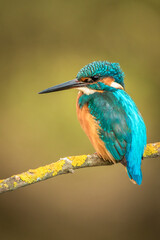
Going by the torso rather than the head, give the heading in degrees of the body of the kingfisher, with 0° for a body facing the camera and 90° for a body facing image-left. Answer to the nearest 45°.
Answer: approximately 90°
